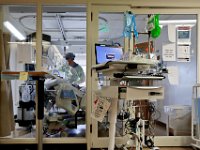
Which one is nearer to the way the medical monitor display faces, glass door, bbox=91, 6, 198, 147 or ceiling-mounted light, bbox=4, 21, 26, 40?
the glass door

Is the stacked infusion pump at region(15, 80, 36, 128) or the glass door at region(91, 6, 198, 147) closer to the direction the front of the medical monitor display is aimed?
the glass door

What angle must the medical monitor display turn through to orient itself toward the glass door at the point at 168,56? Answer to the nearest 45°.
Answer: approximately 90° to its left

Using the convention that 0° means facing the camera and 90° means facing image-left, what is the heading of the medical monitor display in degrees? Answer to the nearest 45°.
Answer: approximately 315°
